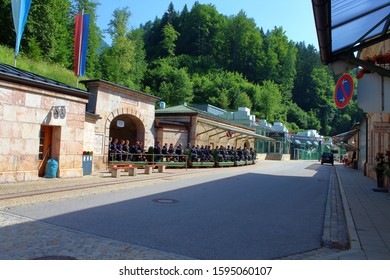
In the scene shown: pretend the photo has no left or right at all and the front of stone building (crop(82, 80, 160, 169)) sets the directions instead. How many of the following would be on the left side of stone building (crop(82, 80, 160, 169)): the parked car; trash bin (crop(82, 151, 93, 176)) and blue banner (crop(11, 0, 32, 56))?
1

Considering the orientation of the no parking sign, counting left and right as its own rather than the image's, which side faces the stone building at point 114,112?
right

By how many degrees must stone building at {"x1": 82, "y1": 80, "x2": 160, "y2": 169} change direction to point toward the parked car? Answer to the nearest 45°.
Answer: approximately 90° to its left

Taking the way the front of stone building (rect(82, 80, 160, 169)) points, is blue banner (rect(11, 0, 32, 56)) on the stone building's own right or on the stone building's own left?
on the stone building's own right

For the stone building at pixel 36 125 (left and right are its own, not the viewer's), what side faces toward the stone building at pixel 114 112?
left

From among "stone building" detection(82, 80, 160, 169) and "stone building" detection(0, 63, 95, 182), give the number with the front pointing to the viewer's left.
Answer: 0

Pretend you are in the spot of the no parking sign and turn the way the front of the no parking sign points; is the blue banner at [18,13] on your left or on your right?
on your right

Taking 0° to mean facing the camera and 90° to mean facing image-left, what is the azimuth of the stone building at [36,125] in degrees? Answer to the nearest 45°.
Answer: approximately 315°

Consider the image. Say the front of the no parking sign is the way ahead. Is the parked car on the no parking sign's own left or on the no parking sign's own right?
on the no parking sign's own right

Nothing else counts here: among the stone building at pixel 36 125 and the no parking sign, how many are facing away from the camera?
0

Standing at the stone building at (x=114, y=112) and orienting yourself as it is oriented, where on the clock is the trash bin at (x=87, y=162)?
The trash bin is roughly at 2 o'clock from the stone building.

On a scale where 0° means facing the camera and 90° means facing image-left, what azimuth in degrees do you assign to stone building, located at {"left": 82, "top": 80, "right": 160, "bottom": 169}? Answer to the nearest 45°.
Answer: approximately 315°

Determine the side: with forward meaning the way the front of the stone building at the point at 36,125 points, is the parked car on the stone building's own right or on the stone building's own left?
on the stone building's own left
